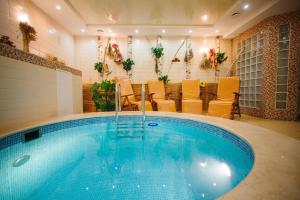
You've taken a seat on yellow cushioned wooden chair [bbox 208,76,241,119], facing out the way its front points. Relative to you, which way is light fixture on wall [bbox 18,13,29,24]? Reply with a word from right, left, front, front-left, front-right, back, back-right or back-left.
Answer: front

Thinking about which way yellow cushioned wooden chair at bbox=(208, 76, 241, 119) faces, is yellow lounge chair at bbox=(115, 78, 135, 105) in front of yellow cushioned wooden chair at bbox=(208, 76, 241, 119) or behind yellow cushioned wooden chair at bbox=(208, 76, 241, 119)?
in front

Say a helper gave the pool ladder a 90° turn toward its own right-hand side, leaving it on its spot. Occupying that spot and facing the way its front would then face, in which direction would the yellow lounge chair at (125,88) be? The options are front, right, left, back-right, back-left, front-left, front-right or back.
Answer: right

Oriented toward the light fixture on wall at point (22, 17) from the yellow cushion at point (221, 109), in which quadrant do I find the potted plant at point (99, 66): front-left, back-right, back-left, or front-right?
front-right

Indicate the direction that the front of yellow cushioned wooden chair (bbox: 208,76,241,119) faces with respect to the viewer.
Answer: facing the viewer and to the left of the viewer

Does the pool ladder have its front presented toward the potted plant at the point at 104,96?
no

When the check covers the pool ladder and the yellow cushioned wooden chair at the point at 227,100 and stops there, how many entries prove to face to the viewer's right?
0

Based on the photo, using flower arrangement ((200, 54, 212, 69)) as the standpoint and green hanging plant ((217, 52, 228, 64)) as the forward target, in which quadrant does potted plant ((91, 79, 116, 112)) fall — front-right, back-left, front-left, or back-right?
back-right

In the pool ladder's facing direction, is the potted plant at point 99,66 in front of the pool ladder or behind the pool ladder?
behind

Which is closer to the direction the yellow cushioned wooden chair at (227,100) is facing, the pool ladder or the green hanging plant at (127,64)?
the pool ladder

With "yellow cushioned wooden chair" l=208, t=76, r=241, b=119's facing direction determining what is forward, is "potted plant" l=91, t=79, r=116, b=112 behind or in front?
in front

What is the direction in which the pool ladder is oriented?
toward the camera

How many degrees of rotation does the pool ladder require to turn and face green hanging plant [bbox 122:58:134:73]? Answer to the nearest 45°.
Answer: approximately 180°

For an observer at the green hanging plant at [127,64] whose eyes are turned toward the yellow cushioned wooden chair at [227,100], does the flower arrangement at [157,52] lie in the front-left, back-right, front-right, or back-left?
front-left

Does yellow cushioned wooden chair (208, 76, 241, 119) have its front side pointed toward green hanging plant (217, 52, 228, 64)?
no

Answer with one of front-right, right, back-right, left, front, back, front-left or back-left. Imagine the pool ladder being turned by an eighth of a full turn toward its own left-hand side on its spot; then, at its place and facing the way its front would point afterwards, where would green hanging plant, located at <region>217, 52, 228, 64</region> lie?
left

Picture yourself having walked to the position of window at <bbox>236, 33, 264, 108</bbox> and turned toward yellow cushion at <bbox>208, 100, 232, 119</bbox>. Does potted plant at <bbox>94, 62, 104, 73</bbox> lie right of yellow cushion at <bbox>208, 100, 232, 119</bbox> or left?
right

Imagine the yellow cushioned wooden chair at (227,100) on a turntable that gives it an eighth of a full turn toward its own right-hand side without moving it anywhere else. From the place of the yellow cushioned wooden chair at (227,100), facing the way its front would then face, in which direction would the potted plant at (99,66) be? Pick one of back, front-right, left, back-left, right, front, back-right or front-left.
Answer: front

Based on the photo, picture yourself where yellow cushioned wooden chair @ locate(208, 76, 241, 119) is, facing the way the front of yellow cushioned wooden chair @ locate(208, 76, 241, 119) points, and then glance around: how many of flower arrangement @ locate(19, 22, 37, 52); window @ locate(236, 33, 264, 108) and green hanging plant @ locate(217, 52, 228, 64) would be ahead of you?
1

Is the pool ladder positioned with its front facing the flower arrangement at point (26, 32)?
no

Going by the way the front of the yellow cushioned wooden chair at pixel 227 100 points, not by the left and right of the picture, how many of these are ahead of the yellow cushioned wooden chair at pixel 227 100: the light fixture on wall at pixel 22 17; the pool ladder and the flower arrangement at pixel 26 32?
3
